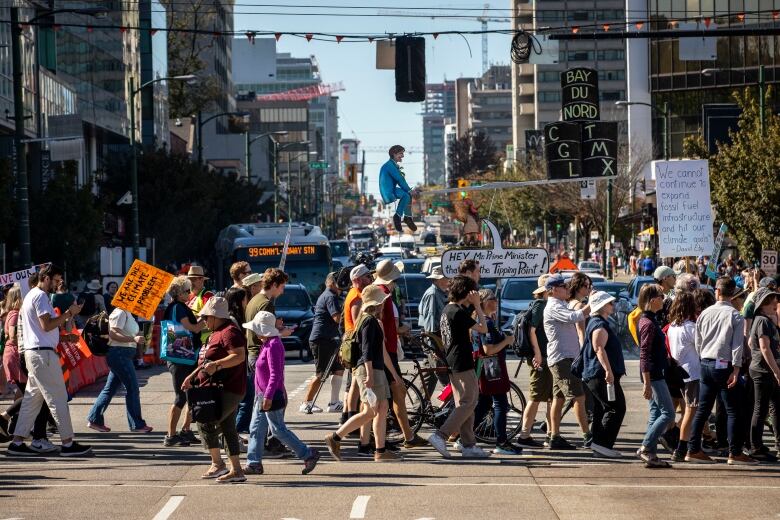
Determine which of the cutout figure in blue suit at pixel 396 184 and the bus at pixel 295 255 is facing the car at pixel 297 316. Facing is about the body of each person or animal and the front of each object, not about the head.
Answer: the bus

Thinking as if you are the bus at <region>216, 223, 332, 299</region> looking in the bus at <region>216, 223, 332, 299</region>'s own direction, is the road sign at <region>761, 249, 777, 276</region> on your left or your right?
on your left

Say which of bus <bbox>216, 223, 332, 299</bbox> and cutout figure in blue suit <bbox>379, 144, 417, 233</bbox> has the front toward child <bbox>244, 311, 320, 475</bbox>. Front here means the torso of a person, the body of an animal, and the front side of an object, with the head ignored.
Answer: the bus

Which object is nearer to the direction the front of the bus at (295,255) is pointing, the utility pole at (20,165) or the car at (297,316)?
the car

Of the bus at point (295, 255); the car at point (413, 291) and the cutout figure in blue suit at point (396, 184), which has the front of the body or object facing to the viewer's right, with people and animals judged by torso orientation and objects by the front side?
the cutout figure in blue suit

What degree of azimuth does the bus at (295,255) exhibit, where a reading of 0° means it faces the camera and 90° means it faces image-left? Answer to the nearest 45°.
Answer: approximately 0°

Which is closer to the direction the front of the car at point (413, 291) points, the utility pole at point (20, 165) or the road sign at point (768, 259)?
the utility pole

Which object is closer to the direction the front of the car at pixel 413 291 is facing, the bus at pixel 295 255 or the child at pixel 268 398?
the child

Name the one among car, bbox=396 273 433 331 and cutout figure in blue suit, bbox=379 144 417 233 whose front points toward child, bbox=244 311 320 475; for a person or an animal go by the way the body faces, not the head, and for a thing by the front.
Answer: the car

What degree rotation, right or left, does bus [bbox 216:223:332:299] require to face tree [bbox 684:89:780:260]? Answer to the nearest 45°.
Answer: approximately 90° to its left

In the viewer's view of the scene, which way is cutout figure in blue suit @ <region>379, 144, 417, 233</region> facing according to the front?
to the viewer's right

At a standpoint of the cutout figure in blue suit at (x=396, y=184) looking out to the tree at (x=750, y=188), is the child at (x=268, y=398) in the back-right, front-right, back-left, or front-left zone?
back-right
